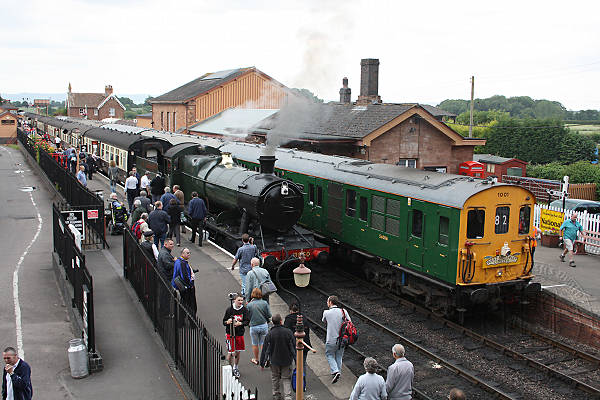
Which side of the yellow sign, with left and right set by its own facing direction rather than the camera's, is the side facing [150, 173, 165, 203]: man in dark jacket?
right

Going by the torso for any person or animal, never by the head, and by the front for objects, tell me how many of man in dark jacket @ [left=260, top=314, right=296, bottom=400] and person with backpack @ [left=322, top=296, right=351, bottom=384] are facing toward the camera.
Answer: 0

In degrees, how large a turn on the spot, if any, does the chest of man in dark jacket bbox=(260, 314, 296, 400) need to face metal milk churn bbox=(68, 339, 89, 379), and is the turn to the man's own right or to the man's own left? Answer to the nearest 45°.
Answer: approximately 90° to the man's own left

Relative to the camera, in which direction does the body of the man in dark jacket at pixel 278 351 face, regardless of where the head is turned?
away from the camera

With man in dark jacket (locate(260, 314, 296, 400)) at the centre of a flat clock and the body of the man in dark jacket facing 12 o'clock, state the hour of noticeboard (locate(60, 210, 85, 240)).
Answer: The noticeboard is roughly at 11 o'clock from the man in dark jacket.

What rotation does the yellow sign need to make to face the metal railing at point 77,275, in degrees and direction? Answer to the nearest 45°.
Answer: approximately 45° to its right

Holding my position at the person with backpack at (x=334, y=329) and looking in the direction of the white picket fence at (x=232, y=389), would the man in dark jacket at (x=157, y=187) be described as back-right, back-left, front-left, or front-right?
back-right

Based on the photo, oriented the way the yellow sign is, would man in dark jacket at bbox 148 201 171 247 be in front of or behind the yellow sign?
in front

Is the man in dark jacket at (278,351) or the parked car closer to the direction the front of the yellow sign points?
the man in dark jacket

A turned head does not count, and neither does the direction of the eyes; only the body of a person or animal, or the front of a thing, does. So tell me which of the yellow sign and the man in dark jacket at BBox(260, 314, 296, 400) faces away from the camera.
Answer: the man in dark jacket

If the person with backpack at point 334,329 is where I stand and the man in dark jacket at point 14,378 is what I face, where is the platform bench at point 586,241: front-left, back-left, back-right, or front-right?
back-right
